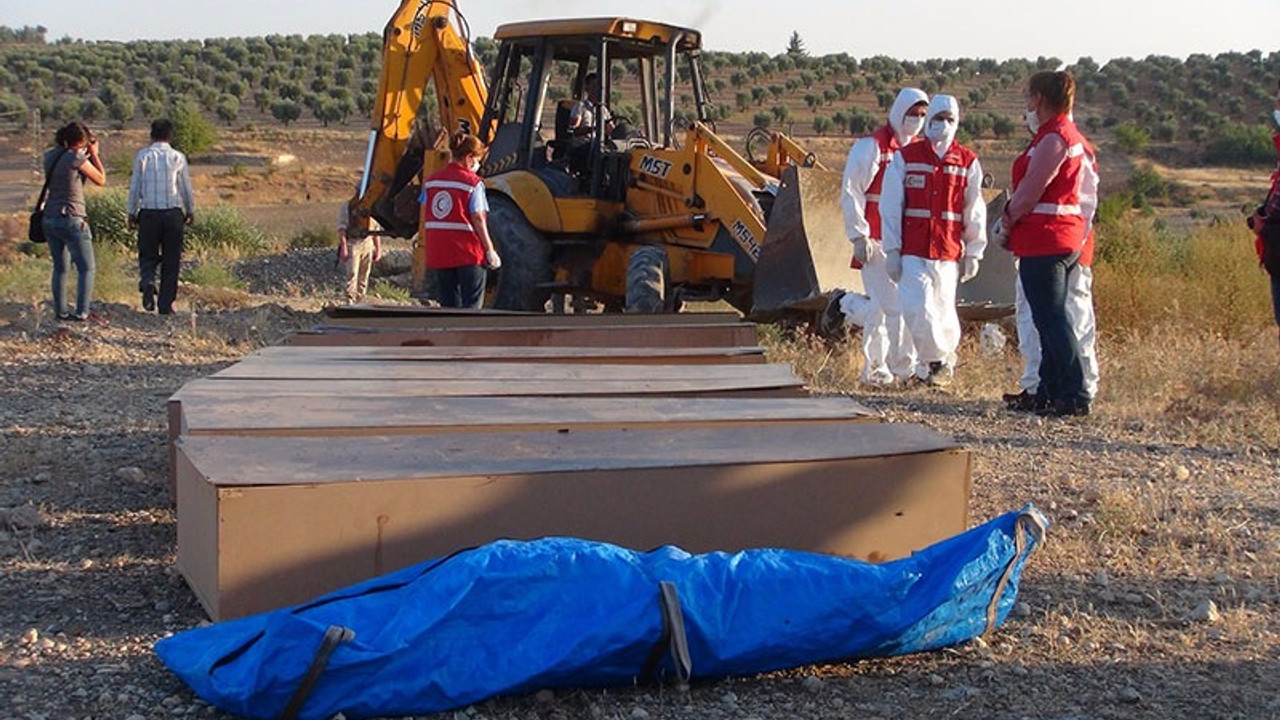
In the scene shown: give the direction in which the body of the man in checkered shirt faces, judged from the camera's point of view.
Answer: away from the camera

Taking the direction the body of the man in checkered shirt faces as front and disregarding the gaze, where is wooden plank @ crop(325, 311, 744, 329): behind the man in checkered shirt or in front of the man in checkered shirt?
behind

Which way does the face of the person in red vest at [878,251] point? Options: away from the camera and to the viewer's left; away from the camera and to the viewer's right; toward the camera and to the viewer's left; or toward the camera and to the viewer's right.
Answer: toward the camera and to the viewer's right

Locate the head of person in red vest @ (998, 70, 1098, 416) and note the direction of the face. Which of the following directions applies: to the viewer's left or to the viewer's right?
to the viewer's left

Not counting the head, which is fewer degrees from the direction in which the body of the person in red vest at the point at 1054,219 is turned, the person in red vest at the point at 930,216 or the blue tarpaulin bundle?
the person in red vest

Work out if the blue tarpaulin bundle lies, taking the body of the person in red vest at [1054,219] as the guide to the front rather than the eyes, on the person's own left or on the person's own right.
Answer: on the person's own left

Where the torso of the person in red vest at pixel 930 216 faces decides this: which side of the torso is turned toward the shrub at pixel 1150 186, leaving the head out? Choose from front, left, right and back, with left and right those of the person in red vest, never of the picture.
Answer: back

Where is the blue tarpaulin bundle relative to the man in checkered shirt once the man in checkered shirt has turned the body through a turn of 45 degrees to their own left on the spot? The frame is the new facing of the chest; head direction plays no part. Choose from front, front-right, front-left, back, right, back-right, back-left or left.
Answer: back-left

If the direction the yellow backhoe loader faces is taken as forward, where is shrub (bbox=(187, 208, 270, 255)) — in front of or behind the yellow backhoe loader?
behind

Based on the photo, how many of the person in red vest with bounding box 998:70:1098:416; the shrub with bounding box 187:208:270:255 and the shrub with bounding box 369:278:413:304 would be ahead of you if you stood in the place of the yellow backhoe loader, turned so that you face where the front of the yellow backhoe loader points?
1
